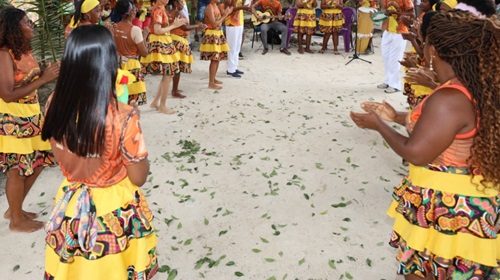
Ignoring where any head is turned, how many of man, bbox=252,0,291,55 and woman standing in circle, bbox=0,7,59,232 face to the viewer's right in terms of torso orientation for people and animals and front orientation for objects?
1

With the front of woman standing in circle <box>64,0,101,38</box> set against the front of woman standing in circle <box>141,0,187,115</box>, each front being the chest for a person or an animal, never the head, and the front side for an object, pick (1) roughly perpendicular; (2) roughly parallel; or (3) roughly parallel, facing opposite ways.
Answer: roughly parallel

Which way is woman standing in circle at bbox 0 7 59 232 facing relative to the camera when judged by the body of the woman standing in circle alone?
to the viewer's right

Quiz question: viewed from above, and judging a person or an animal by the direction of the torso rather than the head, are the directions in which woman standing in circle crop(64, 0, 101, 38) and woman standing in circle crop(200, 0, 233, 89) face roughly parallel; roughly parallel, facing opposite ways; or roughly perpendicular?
roughly parallel

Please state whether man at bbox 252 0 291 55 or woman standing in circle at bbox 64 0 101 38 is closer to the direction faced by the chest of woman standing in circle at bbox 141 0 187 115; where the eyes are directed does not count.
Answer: the man

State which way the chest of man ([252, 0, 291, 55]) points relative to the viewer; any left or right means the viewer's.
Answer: facing the viewer

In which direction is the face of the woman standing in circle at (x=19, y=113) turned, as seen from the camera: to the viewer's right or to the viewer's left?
to the viewer's right

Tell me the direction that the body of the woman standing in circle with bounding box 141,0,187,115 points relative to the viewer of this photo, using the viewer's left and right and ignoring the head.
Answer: facing to the right of the viewer

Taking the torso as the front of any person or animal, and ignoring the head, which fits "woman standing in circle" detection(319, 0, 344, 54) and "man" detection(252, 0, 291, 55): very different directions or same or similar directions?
same or similar directions

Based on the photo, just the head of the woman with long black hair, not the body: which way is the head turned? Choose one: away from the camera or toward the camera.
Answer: away from the camera

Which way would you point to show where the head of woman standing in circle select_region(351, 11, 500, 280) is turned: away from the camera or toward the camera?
away from the camera

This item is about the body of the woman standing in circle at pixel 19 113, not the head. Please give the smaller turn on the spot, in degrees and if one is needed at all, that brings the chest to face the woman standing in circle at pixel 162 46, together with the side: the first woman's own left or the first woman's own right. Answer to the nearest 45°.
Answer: approximately 45° to the first woman's own left

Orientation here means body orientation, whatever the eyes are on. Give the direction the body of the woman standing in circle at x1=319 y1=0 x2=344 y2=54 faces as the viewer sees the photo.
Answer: toward the camera

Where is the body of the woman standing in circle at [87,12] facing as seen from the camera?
to the viewer's right
